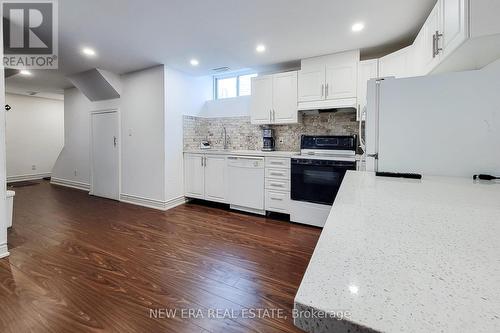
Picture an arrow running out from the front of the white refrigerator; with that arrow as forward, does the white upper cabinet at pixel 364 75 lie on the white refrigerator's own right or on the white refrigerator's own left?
on the white refrigerator's own right

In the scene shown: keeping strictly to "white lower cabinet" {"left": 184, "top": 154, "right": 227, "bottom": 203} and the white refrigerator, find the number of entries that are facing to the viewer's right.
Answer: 0

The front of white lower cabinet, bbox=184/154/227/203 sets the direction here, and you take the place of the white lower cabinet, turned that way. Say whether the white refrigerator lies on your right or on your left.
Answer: on your left

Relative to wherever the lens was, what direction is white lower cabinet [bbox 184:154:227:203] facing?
facing the viewer and to the left of the viewer

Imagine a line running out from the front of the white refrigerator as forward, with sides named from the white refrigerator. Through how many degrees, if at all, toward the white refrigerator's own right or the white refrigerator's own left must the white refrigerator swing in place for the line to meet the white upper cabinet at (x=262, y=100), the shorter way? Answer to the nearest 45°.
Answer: approximately 45° to the white refrigerator's own right

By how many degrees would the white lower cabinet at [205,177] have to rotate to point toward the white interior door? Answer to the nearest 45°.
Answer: approximately 90° to its right

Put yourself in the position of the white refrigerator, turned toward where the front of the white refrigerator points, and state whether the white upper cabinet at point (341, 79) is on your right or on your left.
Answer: on your right

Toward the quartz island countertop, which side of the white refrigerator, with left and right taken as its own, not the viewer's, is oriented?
left

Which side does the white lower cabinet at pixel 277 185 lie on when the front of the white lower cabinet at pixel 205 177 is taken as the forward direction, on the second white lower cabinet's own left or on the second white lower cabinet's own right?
on the second white lower cabinet's own left

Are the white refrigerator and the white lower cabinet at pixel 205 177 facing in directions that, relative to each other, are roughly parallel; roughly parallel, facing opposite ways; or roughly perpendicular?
roughly perpendicular

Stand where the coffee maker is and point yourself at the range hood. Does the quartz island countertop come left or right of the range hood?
right

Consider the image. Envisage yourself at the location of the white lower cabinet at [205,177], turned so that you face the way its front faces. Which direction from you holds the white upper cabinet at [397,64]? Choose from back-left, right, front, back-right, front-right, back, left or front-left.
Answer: left

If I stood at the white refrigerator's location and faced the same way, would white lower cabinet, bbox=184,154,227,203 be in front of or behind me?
in front

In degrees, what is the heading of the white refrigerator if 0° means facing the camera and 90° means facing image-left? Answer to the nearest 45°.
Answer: approximately 90°
